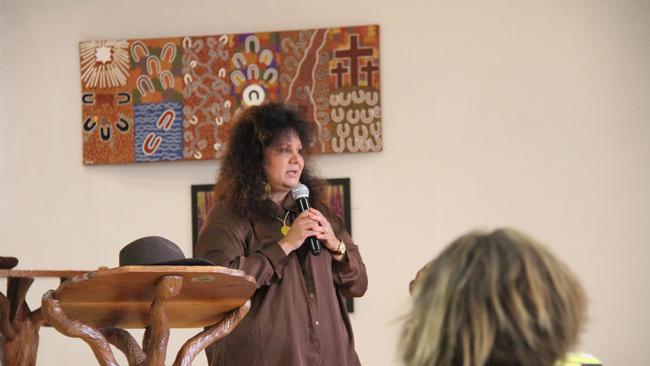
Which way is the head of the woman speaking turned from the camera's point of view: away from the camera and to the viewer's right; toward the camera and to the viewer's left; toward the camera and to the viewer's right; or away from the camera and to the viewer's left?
toward the camera and to the viewer's right

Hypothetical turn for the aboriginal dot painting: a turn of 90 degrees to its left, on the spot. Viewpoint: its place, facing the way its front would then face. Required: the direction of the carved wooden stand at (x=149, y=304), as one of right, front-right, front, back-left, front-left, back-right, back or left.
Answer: right

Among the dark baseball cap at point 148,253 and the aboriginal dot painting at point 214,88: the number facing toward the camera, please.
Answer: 1

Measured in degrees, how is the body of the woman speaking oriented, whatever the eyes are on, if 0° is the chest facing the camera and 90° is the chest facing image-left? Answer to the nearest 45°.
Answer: approximately 315°

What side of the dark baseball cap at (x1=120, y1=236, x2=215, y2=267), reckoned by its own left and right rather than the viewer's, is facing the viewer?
right

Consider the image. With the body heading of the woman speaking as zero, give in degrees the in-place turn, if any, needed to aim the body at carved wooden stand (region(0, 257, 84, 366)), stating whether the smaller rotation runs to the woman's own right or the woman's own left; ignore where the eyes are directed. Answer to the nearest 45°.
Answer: approximately 135° to the woman's own right

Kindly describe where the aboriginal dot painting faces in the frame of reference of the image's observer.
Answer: facing the viewer

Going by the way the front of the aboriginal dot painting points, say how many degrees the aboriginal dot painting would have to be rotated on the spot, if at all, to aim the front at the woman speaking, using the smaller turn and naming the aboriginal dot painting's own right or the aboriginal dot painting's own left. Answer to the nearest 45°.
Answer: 0° — it already faces them
